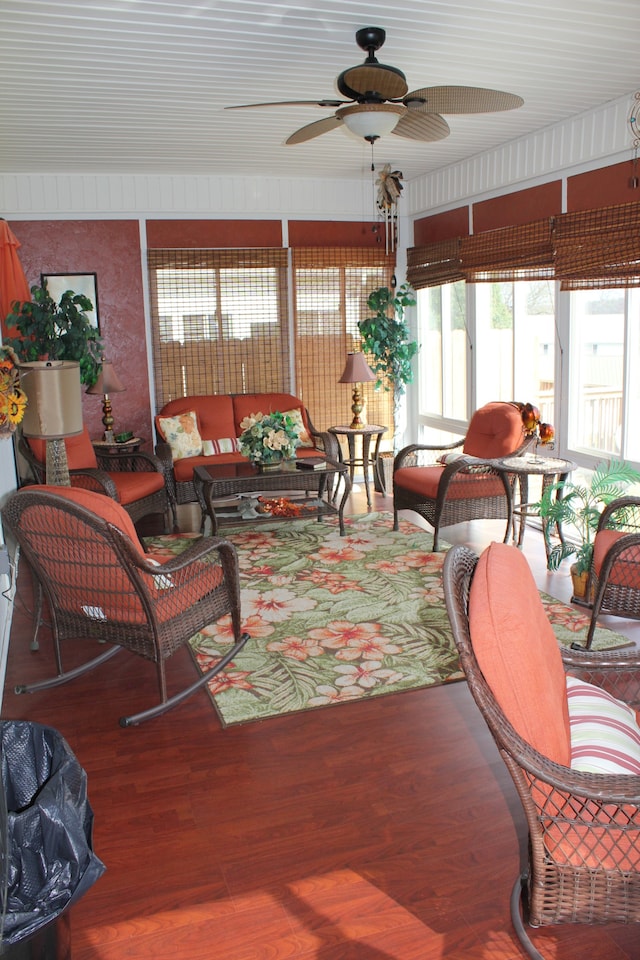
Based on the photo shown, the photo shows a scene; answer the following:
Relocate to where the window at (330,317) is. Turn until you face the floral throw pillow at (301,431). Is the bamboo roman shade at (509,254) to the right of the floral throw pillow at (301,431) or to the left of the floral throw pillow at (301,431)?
left

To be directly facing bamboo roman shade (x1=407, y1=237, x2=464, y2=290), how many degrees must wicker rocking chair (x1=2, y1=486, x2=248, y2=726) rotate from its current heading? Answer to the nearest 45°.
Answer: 0° — it already faces it

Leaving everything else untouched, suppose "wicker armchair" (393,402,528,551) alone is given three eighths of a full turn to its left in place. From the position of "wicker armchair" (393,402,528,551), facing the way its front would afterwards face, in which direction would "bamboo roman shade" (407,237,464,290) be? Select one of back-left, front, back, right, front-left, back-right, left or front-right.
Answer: left

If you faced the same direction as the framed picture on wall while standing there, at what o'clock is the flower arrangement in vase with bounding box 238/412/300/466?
The flower arrangement in vase is roughly at 11 o'clock from the framed picture on wall.

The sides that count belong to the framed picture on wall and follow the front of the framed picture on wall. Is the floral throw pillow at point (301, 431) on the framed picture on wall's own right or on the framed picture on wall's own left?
on the framed picture on wall's own left

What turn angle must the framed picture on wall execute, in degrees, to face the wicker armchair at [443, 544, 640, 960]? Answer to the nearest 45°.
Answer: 0° — it already faces it

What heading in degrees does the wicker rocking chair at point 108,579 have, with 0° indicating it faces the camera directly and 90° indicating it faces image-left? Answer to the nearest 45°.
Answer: approximately 225°

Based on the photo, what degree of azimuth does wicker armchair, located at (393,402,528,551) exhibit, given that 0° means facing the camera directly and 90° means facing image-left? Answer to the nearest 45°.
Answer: approximately 45°

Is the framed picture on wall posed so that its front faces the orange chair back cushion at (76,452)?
yes

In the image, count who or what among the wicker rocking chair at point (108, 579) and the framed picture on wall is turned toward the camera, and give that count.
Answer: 1

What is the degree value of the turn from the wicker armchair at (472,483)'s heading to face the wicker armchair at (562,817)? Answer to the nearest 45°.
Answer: approximately 45° to its left

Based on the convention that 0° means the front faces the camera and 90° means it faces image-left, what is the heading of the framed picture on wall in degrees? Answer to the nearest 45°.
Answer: approximately 0°

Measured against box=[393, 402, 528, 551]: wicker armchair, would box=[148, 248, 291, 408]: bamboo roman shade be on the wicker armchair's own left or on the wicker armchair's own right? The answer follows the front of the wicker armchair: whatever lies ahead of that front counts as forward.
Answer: on the wicker armchair's own right
